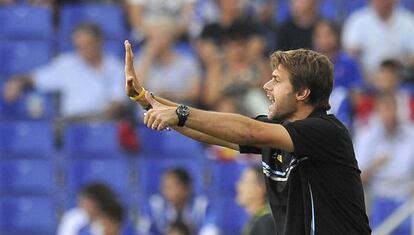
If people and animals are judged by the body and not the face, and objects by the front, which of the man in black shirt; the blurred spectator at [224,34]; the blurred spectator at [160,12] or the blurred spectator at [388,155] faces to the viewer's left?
the man in black shirt

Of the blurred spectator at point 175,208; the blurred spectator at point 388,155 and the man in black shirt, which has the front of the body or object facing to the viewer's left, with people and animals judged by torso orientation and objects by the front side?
the man in black shirt

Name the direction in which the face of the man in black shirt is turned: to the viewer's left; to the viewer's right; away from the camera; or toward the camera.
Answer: to the viewer's left

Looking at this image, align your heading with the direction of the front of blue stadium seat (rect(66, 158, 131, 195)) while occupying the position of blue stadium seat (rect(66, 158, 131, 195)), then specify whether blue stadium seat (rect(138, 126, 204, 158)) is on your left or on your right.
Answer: on your left

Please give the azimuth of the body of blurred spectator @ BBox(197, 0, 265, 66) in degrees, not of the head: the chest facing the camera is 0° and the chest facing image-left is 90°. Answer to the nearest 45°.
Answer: approximately 0°

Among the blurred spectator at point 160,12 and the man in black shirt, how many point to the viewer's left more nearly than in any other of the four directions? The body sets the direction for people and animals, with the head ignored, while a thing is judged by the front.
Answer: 1

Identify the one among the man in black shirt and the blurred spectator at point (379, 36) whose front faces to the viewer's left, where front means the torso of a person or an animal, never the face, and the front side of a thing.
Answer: the man in black shirt
